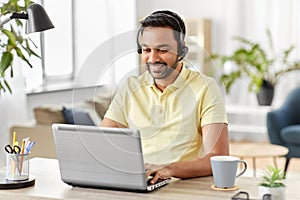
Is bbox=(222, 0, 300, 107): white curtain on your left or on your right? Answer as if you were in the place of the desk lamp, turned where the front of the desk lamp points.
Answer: on your left

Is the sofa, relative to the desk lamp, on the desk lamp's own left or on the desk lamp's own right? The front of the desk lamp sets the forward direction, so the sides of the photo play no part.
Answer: on the desk lamp's own left

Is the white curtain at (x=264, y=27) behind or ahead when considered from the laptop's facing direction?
ahead

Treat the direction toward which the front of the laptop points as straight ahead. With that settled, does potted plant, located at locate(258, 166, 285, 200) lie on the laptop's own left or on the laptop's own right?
on the laptop's own right

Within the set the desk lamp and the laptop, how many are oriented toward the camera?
0

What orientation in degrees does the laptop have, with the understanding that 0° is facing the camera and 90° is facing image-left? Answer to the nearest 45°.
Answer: approximately 225°

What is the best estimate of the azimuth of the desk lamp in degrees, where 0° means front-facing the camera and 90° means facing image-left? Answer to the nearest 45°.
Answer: approximately 270°

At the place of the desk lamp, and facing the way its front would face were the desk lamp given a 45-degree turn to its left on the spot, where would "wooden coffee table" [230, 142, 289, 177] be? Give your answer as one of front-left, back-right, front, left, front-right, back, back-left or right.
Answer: front
